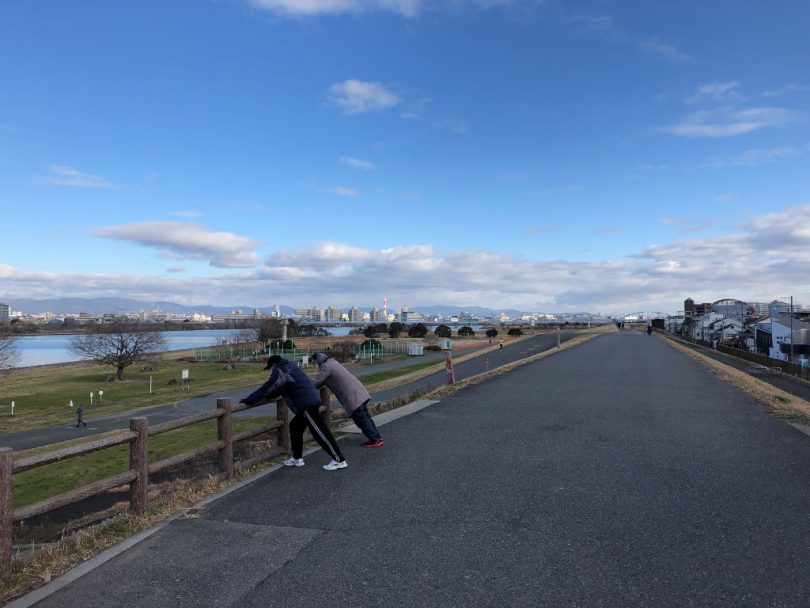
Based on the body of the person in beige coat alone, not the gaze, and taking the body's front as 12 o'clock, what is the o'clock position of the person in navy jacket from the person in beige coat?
The person in navy jacket is roughly at 10 o'clock from the person in beige coat.

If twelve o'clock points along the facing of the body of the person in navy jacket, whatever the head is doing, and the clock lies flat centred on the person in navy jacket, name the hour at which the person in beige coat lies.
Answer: The person in beige coat is roughly at 4 o'clock from the person in navy jacket.

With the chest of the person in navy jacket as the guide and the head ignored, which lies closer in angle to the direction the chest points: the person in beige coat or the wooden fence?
the wooden fence

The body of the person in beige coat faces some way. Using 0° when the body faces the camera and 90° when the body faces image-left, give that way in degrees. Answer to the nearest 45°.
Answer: approximately 90°

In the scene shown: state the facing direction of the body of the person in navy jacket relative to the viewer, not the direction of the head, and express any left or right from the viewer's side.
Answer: facing to the left of the viewer

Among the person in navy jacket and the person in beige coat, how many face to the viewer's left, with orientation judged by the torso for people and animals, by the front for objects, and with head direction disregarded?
2
